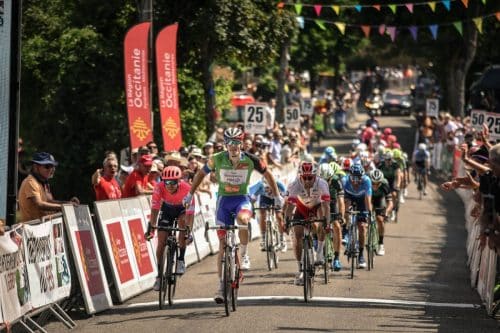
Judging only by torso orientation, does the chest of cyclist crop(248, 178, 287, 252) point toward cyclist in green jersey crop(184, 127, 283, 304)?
yes

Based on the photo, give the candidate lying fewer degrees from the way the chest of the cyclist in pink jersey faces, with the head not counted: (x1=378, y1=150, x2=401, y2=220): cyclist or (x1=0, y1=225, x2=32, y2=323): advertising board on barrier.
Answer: the advertising board on barrier

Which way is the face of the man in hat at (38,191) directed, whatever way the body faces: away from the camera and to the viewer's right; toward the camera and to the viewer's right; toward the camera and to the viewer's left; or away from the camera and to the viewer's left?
toward the camera and to the viewer's right

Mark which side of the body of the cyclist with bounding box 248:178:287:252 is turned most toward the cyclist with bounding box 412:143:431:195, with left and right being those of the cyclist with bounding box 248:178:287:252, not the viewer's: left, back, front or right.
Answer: back

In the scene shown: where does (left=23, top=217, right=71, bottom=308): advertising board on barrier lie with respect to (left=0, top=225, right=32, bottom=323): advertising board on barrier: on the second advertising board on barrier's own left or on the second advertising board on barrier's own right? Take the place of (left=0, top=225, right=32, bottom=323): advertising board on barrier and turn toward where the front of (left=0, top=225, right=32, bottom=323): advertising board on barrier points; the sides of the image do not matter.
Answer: on the second advertising board on barrier's own left

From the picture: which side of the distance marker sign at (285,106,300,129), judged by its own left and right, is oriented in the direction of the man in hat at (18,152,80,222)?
front

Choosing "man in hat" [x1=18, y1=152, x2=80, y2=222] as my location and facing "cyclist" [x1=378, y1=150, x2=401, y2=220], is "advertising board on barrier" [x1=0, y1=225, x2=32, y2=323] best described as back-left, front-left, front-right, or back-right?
back-right

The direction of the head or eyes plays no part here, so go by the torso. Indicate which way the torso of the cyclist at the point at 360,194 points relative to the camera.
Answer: toward the camera

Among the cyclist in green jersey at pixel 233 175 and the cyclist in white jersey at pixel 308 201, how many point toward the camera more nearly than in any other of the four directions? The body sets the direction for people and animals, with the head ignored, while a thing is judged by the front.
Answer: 2

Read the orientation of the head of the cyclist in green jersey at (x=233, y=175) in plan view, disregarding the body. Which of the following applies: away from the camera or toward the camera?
toward the camera

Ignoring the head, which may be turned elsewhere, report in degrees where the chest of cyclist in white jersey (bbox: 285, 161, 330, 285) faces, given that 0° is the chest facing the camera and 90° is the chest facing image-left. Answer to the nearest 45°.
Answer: approximately 0°

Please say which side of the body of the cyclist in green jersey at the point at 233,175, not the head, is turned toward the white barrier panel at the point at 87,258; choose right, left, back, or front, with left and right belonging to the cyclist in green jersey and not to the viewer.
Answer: right

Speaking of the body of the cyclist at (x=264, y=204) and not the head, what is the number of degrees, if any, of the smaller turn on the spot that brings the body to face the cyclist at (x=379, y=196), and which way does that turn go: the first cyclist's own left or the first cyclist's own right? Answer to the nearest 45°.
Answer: approximately 90° to the first cyclist's own left

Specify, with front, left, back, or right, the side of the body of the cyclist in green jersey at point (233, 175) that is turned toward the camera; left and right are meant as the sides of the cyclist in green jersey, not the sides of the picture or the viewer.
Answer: front
